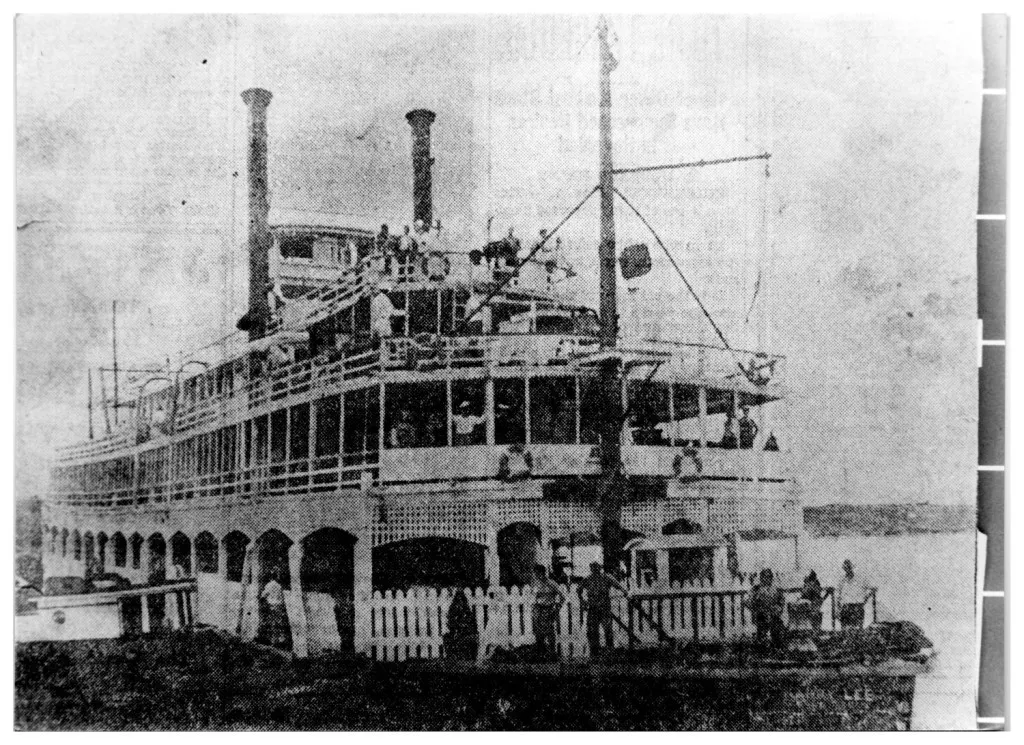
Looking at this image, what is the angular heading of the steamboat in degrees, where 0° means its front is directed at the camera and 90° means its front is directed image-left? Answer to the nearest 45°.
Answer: approximately 315°
